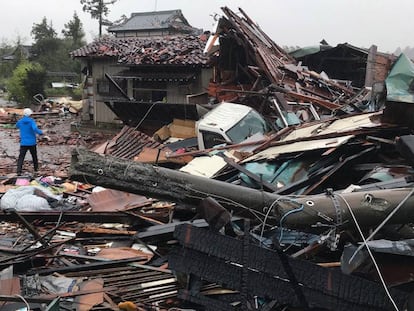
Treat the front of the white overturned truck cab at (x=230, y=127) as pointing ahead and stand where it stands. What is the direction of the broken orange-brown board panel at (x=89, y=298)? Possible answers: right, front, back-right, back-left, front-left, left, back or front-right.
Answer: front-right

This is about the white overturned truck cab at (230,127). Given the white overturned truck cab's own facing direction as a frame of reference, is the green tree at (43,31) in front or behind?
behind

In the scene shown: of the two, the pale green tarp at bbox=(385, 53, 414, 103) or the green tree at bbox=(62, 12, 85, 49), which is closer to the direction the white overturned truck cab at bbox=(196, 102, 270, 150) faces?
the pale green tarp

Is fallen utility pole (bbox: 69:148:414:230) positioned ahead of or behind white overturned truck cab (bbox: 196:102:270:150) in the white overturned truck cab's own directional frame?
ahead

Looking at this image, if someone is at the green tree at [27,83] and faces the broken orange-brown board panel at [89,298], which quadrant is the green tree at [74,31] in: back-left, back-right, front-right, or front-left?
back-left
